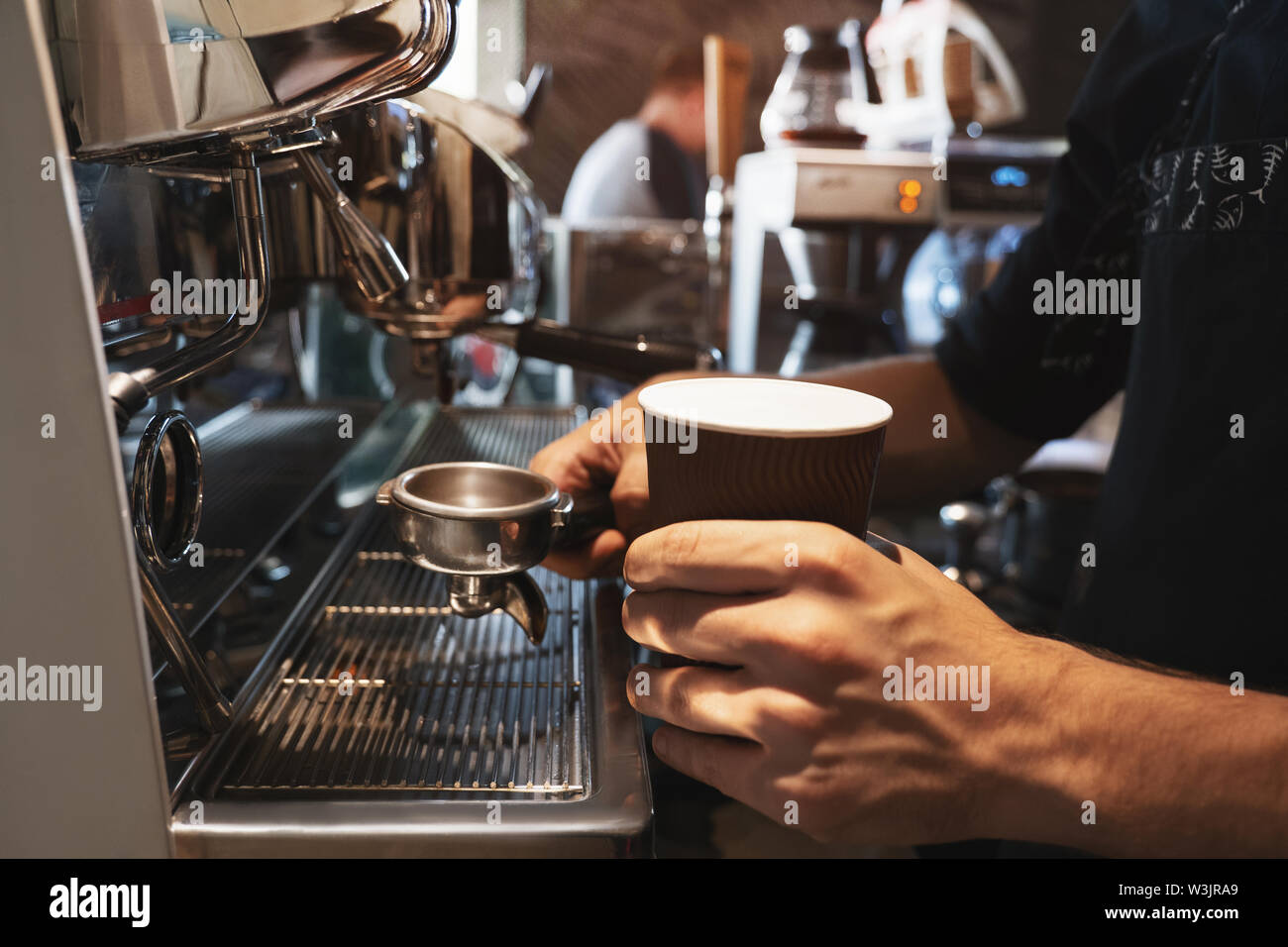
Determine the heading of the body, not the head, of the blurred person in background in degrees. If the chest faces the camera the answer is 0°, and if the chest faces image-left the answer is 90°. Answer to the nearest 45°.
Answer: approximately 270°

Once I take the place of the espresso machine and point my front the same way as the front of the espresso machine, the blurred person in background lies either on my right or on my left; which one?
on my left

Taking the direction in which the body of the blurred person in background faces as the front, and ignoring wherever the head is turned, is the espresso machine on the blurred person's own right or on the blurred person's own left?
on the blurred person's own right

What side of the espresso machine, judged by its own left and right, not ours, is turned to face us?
right

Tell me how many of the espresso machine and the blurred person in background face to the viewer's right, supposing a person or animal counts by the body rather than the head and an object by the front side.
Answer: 2

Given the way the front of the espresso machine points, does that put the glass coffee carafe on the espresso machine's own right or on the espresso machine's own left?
on the espresso machine's own left
